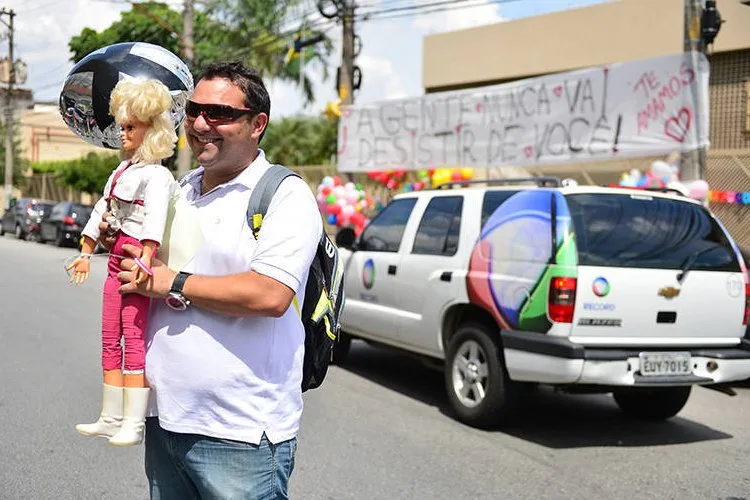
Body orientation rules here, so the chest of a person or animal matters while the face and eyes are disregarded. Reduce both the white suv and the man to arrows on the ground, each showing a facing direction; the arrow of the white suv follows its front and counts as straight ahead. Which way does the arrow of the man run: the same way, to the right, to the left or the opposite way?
to the left

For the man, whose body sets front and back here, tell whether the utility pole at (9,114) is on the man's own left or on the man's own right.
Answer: on the man's own right

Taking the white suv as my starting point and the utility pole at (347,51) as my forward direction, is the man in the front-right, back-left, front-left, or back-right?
back-left

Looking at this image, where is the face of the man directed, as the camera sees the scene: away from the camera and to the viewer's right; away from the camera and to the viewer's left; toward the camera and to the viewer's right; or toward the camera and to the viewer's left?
toward the camera and to the viewer's left

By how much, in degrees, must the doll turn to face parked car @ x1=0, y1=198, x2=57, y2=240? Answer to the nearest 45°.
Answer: approximately 135° to its right

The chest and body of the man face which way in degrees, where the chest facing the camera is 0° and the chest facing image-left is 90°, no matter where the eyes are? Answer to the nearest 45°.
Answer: approximately 45°

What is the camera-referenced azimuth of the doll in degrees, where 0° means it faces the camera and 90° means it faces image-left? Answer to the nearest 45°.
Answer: approximately 45°

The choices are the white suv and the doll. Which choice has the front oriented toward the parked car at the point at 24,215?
the white suv

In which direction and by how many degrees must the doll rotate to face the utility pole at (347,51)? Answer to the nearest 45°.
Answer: approximately 135° to its right

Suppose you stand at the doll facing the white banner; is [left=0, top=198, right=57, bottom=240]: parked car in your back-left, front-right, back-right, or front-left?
front-left

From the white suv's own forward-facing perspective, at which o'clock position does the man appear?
The man is roughly at 8 o'clock from the white suv.

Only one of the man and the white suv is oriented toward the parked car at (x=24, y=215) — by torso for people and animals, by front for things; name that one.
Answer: the white suv
